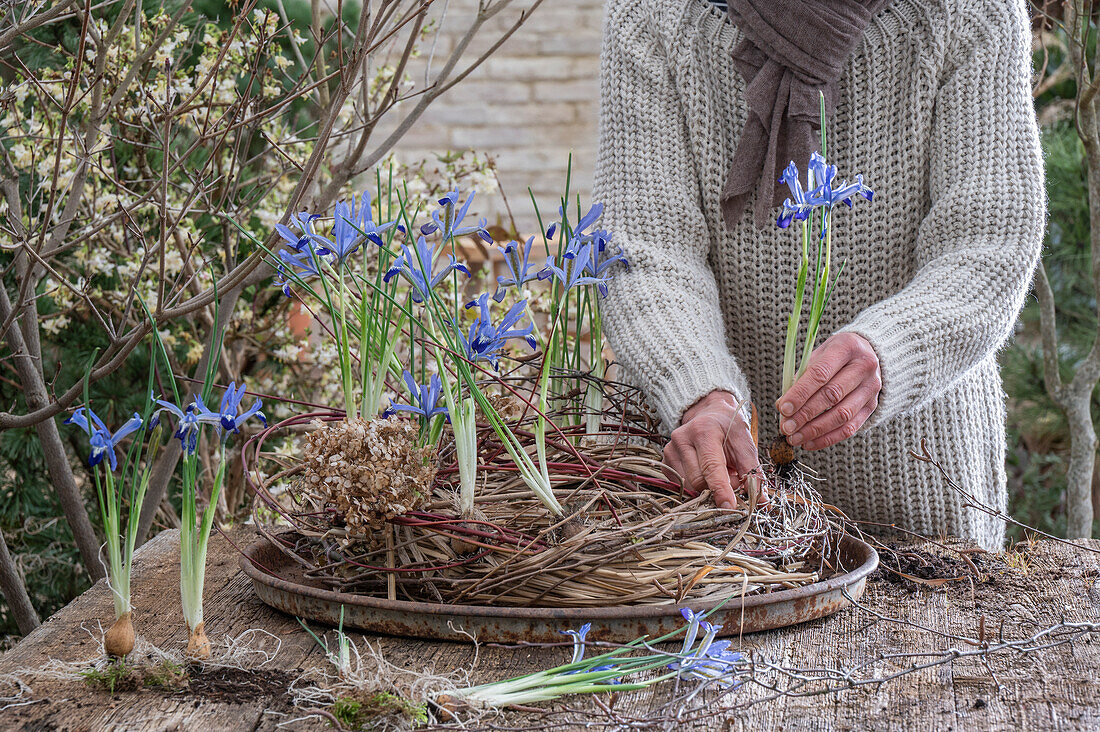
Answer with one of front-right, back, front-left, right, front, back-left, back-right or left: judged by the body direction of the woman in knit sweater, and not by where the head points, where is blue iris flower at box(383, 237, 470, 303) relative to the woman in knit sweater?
front-right

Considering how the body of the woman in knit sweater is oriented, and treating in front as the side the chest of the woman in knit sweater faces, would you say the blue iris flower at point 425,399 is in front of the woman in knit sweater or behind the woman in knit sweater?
in front

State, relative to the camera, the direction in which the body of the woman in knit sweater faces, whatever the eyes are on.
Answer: toward the camera

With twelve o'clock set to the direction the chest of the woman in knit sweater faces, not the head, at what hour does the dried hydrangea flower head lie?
The dried hydrangea flower head is roughly at 1 o'clock from the woman in knit sweater.

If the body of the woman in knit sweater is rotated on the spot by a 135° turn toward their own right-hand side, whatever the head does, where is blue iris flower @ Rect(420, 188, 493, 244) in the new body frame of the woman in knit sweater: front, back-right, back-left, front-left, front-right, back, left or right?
left

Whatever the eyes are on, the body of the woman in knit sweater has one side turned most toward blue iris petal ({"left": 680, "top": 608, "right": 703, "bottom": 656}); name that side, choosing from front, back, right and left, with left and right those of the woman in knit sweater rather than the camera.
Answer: front

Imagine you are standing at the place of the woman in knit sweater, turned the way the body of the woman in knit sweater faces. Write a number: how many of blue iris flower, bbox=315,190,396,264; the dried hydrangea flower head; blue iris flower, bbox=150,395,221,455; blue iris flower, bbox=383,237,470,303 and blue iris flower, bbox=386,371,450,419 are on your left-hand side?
0

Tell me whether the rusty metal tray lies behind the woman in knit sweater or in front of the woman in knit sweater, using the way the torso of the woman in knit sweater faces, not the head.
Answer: in front

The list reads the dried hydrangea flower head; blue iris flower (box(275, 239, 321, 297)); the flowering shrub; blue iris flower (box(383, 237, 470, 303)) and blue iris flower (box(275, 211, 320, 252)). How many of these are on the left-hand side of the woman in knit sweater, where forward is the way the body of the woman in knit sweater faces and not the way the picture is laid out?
0

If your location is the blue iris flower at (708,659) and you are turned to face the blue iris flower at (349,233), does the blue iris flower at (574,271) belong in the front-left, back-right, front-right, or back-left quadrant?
front-right

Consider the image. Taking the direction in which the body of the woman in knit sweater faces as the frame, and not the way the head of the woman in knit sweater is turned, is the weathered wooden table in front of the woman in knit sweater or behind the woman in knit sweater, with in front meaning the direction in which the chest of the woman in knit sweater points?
in front
